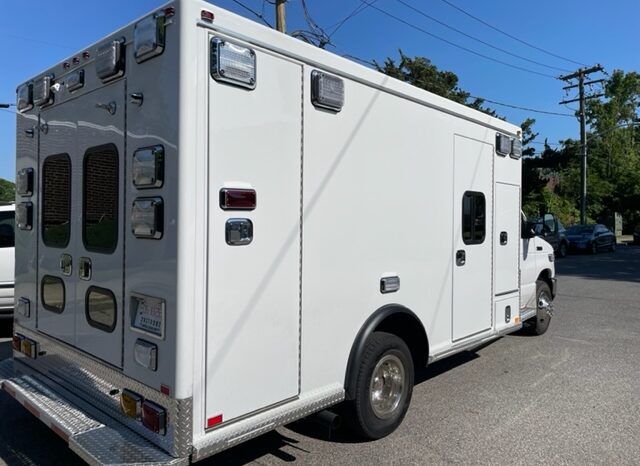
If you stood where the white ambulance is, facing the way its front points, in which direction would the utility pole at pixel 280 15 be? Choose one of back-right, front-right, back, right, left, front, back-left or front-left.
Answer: front-left

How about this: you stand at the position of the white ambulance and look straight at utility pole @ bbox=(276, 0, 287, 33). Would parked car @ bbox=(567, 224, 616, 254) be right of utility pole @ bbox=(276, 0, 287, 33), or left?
right

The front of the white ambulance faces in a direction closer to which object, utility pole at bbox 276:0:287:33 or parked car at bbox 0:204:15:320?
the utility pole

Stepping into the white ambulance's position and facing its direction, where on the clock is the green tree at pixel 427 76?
The green tree is roughly at 11 o'clock from the white ambulance.

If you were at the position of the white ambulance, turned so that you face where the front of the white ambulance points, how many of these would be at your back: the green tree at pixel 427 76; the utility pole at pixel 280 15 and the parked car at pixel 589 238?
0

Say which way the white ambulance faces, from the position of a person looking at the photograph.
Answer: facing away from the viewer and to the right of the viewer

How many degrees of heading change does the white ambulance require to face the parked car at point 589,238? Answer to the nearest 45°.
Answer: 0° — it already faces it
